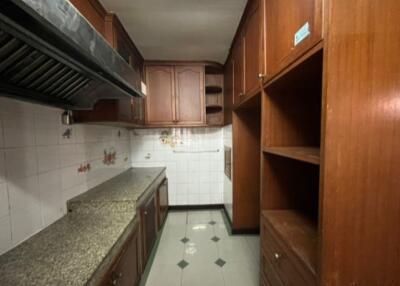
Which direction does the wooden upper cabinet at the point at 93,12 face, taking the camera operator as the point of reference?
facing to the right of the viewer

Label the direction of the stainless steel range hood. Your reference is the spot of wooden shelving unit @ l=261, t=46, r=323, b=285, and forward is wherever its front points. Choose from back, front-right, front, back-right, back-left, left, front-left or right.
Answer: front-left

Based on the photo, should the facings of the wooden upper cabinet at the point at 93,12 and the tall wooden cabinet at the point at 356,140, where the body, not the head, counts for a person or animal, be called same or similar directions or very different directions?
very different directions

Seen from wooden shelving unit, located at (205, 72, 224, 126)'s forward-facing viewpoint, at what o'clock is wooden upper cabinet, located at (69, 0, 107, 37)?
The wooden upper cabinet is roughly at 1 o'clock from the wooden shelving unit.

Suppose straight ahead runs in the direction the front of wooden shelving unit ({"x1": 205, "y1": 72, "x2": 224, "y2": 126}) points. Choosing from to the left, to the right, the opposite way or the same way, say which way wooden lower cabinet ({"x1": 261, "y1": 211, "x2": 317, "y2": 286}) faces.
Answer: to the right

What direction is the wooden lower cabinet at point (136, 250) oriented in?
to the viewer's right

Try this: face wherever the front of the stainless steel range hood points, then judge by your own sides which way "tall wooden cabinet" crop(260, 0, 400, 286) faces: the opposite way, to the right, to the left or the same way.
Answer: the opposite way

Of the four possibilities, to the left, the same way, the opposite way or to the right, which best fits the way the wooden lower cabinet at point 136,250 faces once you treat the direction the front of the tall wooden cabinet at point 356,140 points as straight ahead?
the opposite way

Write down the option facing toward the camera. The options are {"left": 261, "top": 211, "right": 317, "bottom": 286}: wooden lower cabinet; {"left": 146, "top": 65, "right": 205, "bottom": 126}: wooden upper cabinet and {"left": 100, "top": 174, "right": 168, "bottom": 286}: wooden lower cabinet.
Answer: the wooden upper cabinet

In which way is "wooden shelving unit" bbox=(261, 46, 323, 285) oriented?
to the viewer's left

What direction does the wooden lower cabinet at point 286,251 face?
to the viewer's left

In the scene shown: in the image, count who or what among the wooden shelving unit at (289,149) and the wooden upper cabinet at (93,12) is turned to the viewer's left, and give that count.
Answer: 1

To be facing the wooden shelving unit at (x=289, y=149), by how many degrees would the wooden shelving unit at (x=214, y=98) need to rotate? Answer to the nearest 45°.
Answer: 0° — it already faces it
